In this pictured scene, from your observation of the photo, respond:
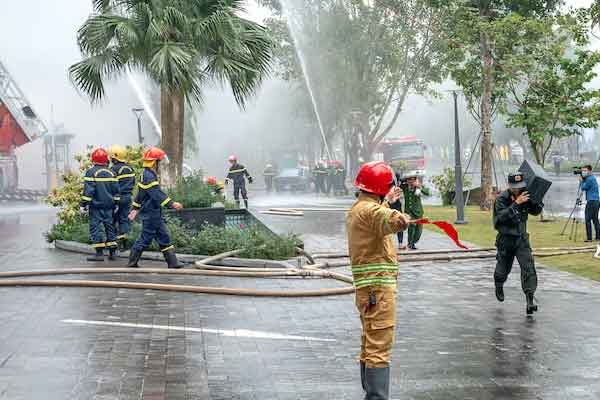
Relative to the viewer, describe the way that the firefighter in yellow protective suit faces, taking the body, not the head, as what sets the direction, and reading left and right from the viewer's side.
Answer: facing away from the viewer and to the right of the viewer

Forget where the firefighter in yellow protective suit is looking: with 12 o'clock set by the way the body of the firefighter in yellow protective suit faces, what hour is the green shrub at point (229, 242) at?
The green shrub is roughly at 10 o'clock from the firefighter in yellow protective suit.

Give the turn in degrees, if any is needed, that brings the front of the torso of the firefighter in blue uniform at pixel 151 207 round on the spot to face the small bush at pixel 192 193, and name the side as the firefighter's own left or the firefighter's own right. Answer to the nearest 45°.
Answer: approximately 90° to the firefighter's own left

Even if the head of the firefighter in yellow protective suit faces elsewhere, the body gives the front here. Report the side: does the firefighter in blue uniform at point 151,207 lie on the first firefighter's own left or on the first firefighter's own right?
on the first firefighter's own left

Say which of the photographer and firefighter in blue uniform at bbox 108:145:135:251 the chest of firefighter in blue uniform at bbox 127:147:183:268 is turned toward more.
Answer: the photographer

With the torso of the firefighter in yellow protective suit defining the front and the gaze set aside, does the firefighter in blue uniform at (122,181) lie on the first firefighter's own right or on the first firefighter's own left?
on the first firefighter's own left

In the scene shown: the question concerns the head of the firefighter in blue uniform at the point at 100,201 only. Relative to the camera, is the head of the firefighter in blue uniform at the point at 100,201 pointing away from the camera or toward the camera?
away from the camera

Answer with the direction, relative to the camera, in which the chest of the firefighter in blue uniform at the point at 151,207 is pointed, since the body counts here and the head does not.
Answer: to the viewer's right

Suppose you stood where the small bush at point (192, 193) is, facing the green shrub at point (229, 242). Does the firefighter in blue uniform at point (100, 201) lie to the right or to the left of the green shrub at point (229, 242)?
right
